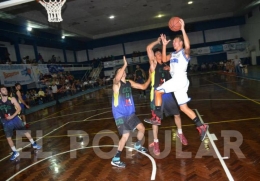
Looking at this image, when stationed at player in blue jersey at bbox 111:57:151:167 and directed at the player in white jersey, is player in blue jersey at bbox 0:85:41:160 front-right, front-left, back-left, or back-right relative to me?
back-left

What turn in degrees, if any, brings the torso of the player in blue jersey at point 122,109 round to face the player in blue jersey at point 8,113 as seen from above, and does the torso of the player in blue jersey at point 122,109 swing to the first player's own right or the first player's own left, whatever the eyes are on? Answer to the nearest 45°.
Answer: approximately 180°

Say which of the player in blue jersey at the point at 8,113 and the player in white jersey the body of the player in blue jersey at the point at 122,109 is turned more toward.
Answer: the player in white jersey

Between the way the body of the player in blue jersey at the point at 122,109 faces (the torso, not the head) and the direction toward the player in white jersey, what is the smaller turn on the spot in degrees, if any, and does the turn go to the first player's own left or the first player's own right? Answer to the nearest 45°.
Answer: approximately 45° to the first player's own left

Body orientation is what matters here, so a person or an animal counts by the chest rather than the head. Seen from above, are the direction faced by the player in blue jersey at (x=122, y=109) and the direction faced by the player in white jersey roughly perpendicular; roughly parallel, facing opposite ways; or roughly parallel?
roughly perpendicular

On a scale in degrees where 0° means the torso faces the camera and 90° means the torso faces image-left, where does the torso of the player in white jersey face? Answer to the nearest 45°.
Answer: approximately 45°

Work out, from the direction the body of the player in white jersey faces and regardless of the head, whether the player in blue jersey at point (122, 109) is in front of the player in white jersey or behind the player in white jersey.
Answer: in front

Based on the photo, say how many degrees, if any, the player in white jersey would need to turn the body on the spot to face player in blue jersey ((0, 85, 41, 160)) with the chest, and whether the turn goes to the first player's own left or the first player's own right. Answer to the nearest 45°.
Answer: approximately 45° to the first player's own right
